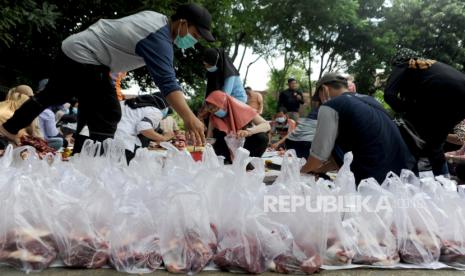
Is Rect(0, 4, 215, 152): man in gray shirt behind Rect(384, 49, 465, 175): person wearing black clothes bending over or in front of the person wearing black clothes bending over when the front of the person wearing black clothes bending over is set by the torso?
in front

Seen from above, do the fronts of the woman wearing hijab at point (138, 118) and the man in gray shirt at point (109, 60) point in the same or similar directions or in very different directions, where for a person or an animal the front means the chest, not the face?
same or similar directions

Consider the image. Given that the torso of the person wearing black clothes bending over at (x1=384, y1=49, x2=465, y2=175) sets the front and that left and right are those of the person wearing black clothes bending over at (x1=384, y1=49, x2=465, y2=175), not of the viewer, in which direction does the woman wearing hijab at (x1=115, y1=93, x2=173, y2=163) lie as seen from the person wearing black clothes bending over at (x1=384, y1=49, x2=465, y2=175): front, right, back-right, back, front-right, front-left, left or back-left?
front

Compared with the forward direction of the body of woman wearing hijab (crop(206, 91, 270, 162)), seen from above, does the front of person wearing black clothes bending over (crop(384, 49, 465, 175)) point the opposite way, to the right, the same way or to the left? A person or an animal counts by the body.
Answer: to the right

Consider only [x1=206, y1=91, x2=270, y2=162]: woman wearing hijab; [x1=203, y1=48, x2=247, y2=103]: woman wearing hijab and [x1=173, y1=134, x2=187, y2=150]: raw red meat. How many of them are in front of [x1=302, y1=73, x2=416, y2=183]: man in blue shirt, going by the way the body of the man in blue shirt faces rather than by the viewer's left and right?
3

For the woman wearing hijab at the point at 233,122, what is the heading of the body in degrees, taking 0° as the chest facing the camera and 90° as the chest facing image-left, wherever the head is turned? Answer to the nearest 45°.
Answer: approximately 45°

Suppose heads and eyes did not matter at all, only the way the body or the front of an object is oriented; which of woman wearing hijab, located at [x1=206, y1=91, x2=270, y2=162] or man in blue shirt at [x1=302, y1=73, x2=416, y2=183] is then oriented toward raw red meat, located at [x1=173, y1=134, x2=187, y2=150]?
the man in blue shirt

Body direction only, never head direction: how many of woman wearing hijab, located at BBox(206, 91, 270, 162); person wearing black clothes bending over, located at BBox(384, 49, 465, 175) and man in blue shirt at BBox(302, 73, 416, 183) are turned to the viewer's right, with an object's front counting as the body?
0

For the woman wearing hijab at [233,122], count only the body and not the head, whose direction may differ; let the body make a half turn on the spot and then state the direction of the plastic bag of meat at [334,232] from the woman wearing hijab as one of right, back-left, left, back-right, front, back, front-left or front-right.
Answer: back-right

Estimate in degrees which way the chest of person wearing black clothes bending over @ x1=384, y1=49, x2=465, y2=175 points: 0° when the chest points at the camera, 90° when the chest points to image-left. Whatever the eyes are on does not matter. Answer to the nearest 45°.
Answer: approximately 90°

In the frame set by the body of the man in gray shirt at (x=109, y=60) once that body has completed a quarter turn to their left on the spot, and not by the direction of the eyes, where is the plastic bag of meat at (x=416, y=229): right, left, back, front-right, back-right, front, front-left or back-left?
back-right

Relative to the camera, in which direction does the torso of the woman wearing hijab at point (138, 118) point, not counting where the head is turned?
to the viewer's right

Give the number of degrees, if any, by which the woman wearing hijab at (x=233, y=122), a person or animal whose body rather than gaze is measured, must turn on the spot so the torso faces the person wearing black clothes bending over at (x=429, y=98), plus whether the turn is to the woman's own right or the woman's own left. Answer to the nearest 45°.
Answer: approximately 90° to the woman's own left

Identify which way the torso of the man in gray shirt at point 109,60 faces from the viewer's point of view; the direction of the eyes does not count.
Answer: to the viewer's right

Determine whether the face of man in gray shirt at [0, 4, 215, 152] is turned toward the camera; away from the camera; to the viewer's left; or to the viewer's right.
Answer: to the viewer's right

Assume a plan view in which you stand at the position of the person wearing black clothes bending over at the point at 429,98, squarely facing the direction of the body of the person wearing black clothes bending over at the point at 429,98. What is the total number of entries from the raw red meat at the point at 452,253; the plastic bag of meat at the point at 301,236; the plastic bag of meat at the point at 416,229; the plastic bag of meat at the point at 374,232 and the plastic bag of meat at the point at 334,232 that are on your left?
5

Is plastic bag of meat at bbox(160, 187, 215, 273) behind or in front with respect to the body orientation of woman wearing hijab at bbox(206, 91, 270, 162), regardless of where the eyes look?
in front

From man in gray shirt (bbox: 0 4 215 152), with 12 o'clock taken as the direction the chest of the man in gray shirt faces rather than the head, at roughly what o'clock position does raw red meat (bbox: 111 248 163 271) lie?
The raw red meat is roughly at 3 o'clock from the man in gray shirt.

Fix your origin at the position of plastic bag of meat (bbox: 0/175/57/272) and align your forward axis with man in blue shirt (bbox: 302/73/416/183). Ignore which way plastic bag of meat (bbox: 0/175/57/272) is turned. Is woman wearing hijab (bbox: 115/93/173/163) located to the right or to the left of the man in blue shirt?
left

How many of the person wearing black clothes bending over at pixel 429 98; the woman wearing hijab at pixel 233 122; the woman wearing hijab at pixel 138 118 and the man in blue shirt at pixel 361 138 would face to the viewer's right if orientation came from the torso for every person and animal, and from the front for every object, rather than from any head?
1
